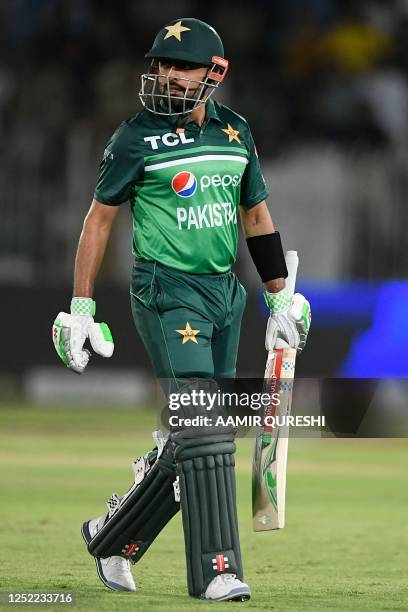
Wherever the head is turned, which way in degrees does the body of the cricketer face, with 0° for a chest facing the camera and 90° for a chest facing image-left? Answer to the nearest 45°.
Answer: approximately 315°
